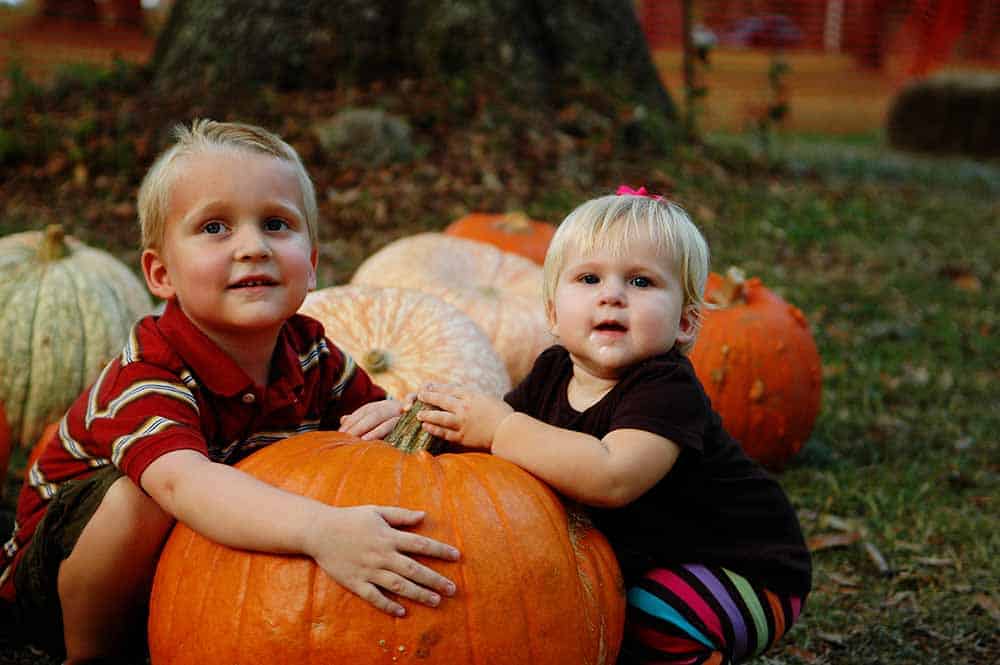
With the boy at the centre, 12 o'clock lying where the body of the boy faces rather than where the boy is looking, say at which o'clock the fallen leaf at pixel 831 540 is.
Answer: The fallen leaf is roughly at 10 o'clock from the boy.

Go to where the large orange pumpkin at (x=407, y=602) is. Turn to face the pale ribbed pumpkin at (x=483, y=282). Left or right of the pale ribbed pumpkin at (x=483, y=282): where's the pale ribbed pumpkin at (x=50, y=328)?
left

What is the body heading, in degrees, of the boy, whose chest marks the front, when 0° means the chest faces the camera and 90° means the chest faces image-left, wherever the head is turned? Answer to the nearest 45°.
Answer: approximately 315°

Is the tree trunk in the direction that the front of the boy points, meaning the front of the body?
no

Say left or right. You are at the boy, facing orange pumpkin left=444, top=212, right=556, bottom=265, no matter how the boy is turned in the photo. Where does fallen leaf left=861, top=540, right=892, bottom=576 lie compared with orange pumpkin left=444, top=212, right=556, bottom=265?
right

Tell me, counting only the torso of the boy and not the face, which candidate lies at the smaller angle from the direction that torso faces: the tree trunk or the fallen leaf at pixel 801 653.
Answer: the fallen leaf

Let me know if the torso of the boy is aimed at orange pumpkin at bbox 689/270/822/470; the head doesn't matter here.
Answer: no

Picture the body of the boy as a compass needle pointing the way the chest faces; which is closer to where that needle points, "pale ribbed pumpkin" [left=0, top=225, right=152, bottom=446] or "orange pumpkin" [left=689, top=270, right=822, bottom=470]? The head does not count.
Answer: the orange pumpkin

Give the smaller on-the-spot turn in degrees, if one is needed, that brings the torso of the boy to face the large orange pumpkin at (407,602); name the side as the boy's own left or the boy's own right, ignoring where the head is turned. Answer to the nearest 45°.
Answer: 0° — they already face it

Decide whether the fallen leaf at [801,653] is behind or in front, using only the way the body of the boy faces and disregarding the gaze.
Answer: in front

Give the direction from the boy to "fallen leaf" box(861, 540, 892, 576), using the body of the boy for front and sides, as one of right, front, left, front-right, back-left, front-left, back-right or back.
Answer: front-left

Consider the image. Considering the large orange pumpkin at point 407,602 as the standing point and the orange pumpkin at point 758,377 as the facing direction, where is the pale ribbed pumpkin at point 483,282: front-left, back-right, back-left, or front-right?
front-left

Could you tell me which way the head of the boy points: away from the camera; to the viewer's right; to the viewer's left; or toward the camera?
toward the camera

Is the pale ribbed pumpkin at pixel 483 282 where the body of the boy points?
no
